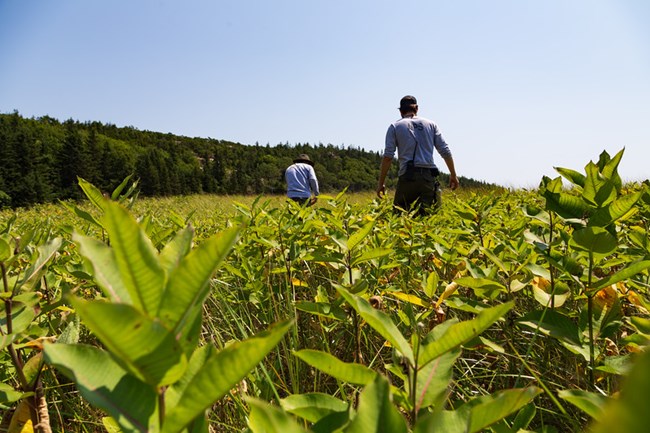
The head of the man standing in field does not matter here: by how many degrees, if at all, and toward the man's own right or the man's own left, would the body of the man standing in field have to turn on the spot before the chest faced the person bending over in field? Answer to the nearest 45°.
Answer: approximately 45° to the man's own left

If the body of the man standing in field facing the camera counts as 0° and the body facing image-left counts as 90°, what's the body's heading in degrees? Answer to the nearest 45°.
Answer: approximately 180°

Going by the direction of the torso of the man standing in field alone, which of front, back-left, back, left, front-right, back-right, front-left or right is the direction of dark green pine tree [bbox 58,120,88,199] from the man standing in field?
front-left
